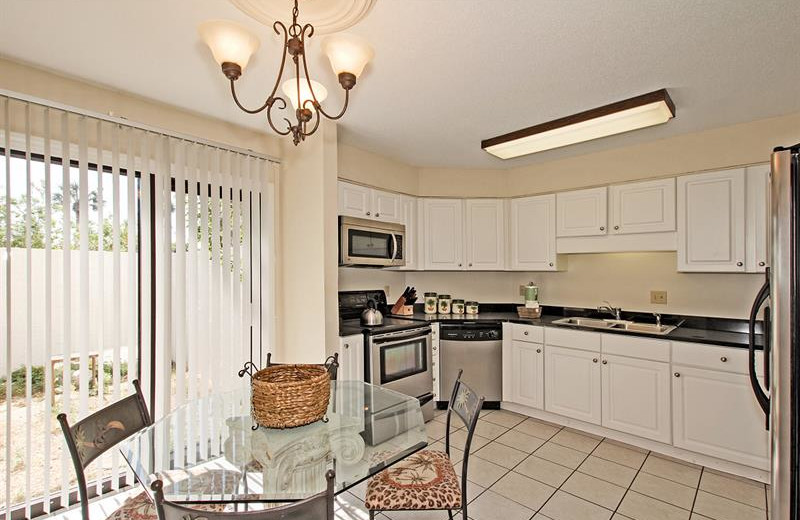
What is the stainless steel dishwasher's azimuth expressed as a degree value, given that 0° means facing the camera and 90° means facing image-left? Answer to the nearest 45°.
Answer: approximately 0°

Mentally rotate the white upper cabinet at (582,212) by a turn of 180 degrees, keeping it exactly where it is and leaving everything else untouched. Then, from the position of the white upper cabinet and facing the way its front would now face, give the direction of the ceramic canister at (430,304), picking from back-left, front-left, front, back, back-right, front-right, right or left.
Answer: back-left

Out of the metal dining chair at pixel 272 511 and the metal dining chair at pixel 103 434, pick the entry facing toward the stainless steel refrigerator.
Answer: the metal dining chair at pixel 103 434

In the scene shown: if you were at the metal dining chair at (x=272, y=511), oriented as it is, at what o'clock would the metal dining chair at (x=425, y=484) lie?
the metal dining chair at (x=425, y=484) is roughly at 2 o'clock from the metal dining chair at (x=272, y=511).

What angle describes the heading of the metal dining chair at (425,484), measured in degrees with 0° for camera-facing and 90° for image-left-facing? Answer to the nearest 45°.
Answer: approximately 90°

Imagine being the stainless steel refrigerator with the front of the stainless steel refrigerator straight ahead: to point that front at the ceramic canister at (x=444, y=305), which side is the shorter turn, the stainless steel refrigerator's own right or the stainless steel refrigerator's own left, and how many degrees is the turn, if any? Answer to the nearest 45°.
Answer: approximately 45° to the stainless steel refrigerator's own right

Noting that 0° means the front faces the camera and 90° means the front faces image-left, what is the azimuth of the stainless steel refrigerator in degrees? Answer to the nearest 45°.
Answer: approximately 90°

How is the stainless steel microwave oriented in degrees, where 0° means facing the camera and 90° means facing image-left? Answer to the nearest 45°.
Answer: approximately 315°

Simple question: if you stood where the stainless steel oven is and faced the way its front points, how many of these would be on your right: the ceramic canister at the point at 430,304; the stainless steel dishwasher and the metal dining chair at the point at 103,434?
1
